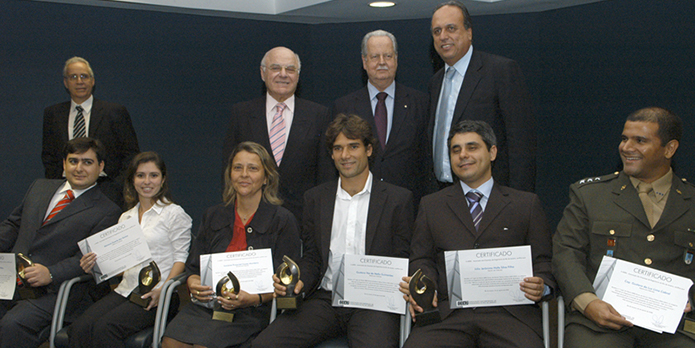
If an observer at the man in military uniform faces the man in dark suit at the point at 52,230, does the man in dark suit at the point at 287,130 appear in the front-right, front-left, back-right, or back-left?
front-right

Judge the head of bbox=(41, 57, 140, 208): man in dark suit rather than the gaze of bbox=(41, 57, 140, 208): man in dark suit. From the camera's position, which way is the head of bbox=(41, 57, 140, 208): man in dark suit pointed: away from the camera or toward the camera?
toward the camera

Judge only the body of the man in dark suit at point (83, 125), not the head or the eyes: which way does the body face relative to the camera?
toward the camera

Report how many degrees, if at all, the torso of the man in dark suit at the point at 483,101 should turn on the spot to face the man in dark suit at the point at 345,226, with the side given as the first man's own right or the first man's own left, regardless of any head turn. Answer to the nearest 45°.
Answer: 0° — they already face them

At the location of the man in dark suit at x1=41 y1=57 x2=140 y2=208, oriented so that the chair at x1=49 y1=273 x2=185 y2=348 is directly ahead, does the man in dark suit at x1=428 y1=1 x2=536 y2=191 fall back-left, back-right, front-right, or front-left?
front-left

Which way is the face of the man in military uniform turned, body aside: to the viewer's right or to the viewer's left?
to the viewer's left

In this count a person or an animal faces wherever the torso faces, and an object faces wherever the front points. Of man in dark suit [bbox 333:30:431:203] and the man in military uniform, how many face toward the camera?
2

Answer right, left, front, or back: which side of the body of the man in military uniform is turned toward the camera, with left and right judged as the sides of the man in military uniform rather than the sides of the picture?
front

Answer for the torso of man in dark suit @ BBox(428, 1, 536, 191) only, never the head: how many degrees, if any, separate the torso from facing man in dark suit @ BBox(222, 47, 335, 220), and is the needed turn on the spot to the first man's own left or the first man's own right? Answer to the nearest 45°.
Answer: approximately 45° to the first man's own right

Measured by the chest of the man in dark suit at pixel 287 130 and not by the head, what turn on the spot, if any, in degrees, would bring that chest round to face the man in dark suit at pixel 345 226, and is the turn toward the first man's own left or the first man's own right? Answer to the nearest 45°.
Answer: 0° — they already face them

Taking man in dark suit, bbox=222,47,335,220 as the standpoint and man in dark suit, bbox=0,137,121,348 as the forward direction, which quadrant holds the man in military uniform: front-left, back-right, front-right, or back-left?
back-left

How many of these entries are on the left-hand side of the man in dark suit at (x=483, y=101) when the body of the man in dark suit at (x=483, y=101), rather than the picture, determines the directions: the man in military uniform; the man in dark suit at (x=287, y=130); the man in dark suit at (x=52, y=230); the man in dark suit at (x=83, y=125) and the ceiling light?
1

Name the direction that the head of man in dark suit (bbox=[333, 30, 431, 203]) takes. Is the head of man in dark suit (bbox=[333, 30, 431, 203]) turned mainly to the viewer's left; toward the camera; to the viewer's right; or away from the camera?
toward the camera

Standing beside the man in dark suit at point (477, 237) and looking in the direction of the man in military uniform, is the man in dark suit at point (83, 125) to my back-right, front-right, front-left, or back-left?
back-left

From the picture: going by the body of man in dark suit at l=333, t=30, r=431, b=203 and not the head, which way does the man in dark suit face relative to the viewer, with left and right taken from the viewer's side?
facing the viewer

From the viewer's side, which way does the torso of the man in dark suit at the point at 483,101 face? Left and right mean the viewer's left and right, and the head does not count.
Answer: facing the viewer and to the left of the viewer

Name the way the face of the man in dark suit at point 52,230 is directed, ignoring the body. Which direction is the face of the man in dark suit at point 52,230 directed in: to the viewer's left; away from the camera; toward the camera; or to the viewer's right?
toward the camera

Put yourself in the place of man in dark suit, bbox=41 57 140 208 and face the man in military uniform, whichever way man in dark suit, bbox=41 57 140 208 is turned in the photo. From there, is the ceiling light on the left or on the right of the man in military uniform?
left

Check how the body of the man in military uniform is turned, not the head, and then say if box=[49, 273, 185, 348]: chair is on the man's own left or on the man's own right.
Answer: on the man's own right
